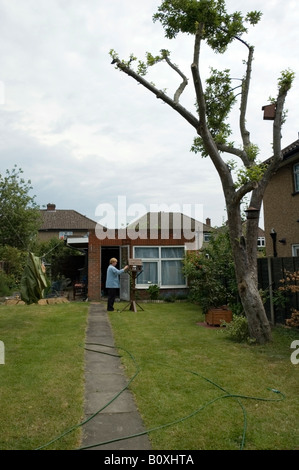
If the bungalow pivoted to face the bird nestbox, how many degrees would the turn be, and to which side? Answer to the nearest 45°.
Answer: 0° — it already faces it

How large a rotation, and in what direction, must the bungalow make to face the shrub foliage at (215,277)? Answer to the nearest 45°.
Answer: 0° — it already faces it

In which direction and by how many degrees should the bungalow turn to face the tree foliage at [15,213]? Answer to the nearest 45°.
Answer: approximately 135° to its right

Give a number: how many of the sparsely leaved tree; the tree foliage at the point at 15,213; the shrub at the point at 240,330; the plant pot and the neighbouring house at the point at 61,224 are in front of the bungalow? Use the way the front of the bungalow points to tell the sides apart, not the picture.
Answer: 3

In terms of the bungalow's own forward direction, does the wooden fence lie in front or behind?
in front

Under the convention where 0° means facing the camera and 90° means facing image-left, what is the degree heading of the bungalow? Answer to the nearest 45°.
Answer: approximately 0°
